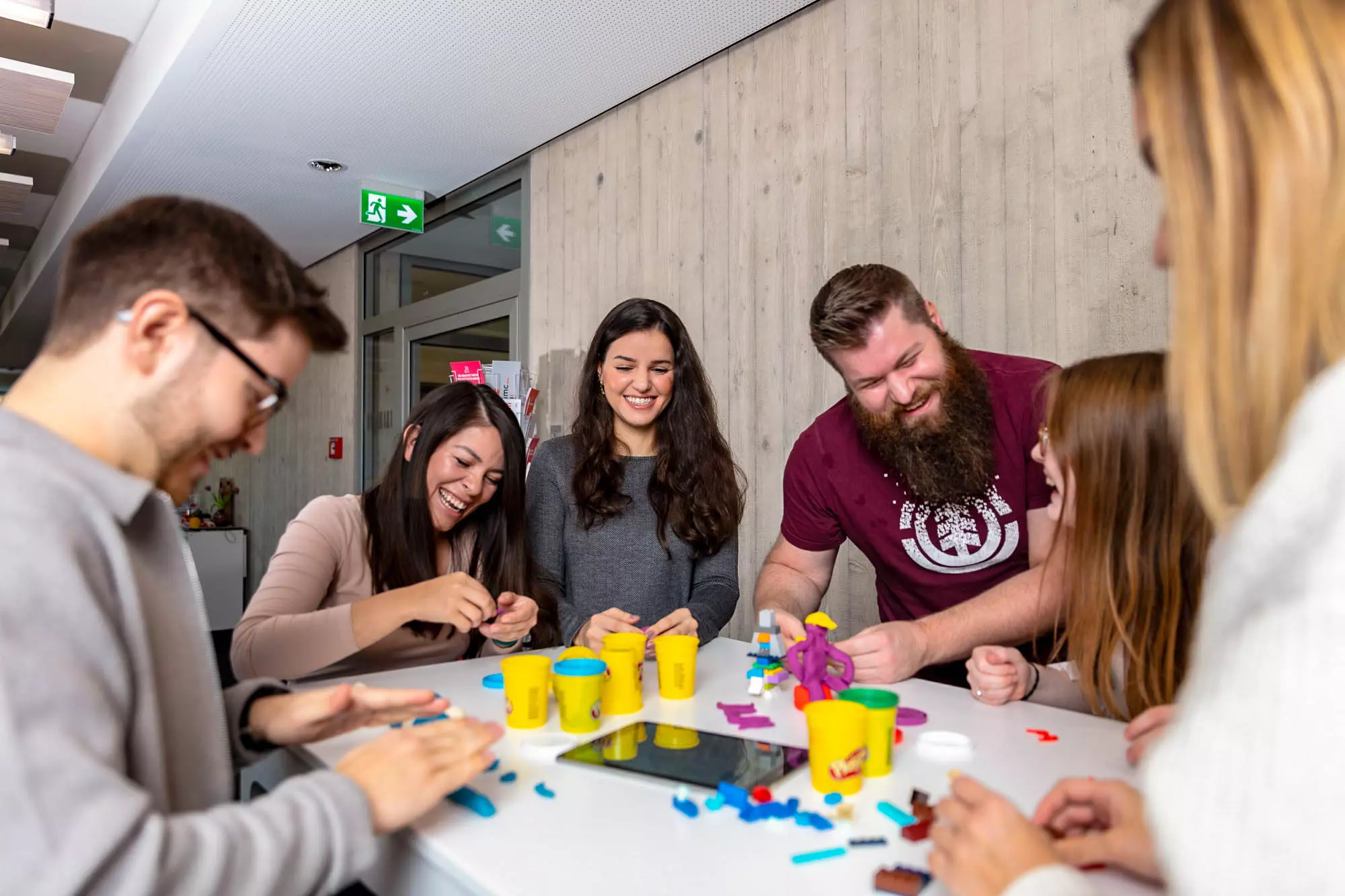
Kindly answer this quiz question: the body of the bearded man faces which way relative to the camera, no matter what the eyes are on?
toward the camera

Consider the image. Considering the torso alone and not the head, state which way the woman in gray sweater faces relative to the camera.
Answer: toward the camera

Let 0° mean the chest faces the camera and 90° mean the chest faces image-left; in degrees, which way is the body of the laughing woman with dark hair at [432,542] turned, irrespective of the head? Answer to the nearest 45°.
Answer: approximately 315°

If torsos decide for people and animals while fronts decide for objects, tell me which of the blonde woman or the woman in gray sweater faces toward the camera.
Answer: the woman in gray sweater

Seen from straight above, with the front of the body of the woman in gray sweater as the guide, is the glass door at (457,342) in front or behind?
behind

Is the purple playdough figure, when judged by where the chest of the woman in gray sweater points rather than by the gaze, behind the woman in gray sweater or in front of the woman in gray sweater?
in front

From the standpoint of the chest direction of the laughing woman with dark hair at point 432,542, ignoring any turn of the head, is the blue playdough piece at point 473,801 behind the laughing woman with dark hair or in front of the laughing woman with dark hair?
in front

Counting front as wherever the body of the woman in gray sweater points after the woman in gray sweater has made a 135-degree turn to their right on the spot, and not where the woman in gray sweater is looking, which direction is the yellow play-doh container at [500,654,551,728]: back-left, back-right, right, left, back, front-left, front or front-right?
back-left

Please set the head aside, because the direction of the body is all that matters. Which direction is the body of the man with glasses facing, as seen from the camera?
to the viewer's right

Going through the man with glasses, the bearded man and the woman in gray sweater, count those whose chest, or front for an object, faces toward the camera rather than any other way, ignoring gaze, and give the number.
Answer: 2

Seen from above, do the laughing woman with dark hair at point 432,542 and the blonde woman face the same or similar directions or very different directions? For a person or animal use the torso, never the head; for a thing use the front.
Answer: very different directions

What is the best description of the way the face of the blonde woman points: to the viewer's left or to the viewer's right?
to the viewer's left

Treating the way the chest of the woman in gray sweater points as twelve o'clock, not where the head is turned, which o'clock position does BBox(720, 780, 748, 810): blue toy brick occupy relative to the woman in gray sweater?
The blue toy brick is roughly at 12 o'clock from the woman in gray sweater.

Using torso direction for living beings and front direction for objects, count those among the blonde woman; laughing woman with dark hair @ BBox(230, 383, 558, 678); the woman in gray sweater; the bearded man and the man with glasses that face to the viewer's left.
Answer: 1

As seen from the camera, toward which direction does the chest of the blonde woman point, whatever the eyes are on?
to the viewer's left

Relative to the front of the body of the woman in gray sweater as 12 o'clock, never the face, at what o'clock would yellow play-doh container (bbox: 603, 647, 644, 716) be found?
The yellow play-doh container is roughly at 12 o'clock from the woman in gray sweater.

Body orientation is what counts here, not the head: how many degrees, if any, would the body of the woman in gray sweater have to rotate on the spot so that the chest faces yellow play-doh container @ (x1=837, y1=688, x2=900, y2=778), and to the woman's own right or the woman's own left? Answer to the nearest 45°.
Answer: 0° — they already face it

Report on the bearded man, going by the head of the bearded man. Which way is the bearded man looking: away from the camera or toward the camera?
toward the camera

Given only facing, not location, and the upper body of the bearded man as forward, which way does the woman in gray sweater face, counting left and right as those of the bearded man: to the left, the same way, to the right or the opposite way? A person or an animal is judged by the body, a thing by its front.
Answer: the same way
